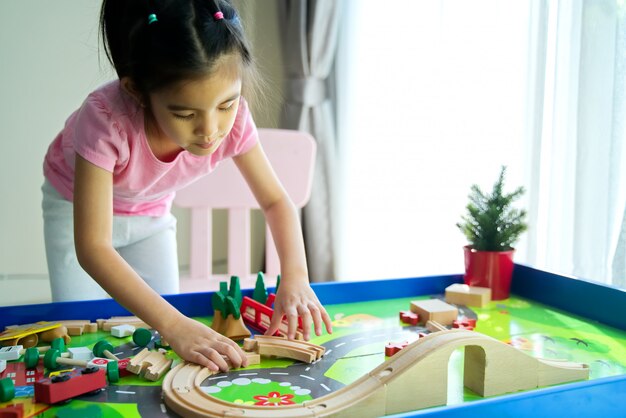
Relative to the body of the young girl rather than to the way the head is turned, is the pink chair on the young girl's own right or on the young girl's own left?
on the young girl's own left

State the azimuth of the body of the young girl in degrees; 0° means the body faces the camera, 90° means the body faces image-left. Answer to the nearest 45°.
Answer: approximately 315°

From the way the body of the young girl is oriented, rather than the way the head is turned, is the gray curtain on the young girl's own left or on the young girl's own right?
on the young girl's own left
